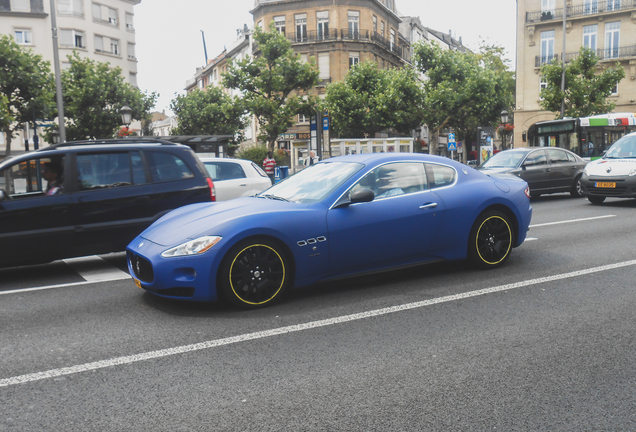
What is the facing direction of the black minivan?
to the viewer's left

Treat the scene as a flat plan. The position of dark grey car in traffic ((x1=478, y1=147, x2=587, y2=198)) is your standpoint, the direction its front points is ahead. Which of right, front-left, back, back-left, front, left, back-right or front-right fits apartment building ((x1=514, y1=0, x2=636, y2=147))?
back-right

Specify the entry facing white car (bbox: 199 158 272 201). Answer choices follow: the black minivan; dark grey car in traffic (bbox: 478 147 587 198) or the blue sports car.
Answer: the dark grey car in traffic

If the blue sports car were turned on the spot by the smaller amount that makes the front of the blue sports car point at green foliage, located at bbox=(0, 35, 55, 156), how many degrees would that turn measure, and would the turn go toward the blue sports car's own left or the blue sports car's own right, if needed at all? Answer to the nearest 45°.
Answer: approximately 90° to the blue sports car's own right

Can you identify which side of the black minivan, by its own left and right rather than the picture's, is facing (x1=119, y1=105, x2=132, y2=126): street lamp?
right

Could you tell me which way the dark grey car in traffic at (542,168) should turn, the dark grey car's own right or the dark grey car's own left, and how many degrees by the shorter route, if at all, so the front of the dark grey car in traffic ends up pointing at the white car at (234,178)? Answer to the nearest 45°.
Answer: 0° — it already faces it

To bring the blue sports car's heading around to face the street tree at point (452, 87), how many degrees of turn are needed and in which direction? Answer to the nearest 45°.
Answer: approximately 135° to its right

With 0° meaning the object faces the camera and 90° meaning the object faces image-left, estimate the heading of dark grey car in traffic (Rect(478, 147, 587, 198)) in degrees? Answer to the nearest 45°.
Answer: approximately 45°
